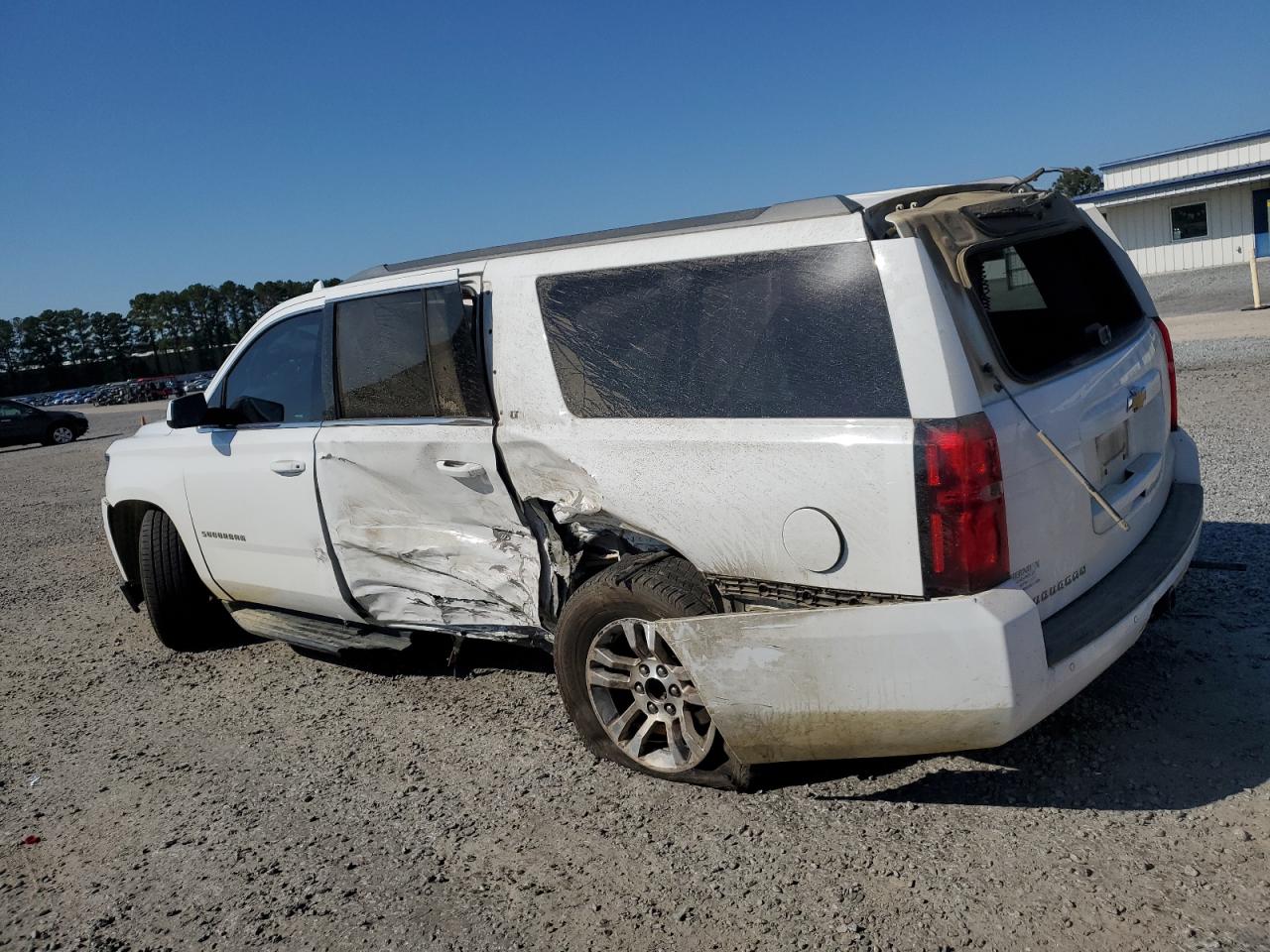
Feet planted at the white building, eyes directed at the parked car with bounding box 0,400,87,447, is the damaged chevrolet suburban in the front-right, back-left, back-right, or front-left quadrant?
front-left

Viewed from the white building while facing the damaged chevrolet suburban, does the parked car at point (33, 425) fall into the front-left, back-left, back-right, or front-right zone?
front-right

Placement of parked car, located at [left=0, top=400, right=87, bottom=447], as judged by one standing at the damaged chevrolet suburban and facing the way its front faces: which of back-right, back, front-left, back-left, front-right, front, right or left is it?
front

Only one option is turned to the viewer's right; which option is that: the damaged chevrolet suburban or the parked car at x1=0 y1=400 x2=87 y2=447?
the parked car

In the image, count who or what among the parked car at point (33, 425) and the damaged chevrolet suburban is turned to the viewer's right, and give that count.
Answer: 1

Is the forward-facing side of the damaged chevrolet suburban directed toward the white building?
no

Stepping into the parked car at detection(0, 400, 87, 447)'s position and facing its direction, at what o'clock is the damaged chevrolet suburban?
The damaged chevrolet suburban is roughly at 3 o'clock from the parked car.

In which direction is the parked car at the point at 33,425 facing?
to the viewer's right

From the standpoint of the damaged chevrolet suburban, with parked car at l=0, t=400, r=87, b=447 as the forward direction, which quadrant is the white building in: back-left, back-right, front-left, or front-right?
front-right

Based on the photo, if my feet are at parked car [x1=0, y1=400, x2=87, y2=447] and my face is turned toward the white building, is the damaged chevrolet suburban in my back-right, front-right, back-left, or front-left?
front-right

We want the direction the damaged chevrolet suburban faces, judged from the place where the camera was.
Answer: facing away from the viewer and to the left of the viewer

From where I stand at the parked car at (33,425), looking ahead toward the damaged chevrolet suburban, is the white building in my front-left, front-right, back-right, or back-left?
front-left

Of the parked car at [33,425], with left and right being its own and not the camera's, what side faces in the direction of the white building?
front

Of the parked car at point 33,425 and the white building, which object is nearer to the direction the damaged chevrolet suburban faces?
the parked car
